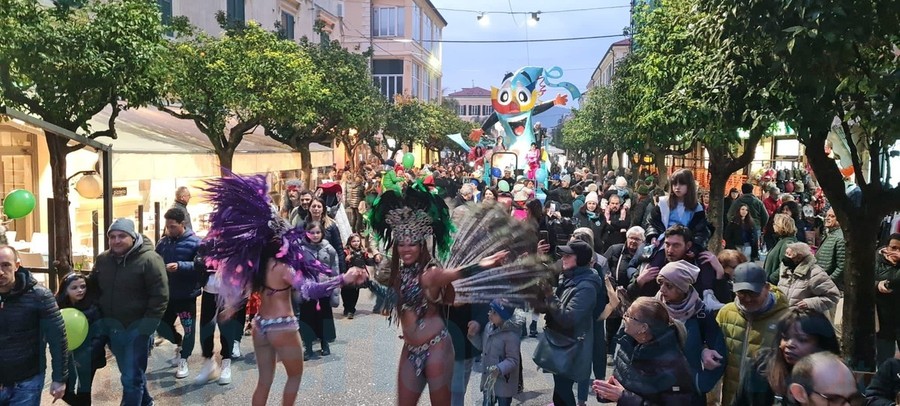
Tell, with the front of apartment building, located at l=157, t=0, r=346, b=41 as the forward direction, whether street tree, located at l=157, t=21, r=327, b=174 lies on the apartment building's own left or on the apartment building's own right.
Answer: on the apartment building's own right

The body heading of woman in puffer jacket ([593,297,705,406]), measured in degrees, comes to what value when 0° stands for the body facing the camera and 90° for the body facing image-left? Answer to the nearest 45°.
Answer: approximately 90°

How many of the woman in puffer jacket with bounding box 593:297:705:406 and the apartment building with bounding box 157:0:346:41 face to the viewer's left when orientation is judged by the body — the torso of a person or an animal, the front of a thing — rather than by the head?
1

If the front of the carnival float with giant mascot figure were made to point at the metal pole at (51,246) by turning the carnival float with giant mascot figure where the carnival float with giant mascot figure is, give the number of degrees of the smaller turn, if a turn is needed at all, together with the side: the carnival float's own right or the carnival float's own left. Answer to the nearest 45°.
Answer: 0° — it already faces it

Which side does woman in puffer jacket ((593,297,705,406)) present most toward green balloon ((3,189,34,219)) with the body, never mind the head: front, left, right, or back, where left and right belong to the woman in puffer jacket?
front

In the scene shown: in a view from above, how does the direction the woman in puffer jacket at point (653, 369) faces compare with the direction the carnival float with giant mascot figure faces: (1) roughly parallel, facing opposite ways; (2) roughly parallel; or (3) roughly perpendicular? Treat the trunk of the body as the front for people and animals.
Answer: roughly perpendicular

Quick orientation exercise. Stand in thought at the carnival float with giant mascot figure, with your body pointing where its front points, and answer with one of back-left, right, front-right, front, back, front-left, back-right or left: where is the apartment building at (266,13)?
right

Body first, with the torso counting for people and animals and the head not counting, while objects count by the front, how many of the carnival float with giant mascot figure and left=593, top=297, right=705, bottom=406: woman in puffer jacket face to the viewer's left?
1

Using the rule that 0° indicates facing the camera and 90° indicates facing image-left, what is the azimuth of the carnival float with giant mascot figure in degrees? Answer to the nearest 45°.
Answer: approximately 0°

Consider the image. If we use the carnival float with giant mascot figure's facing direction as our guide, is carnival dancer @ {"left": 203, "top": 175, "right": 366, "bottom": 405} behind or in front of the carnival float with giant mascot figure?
in front
